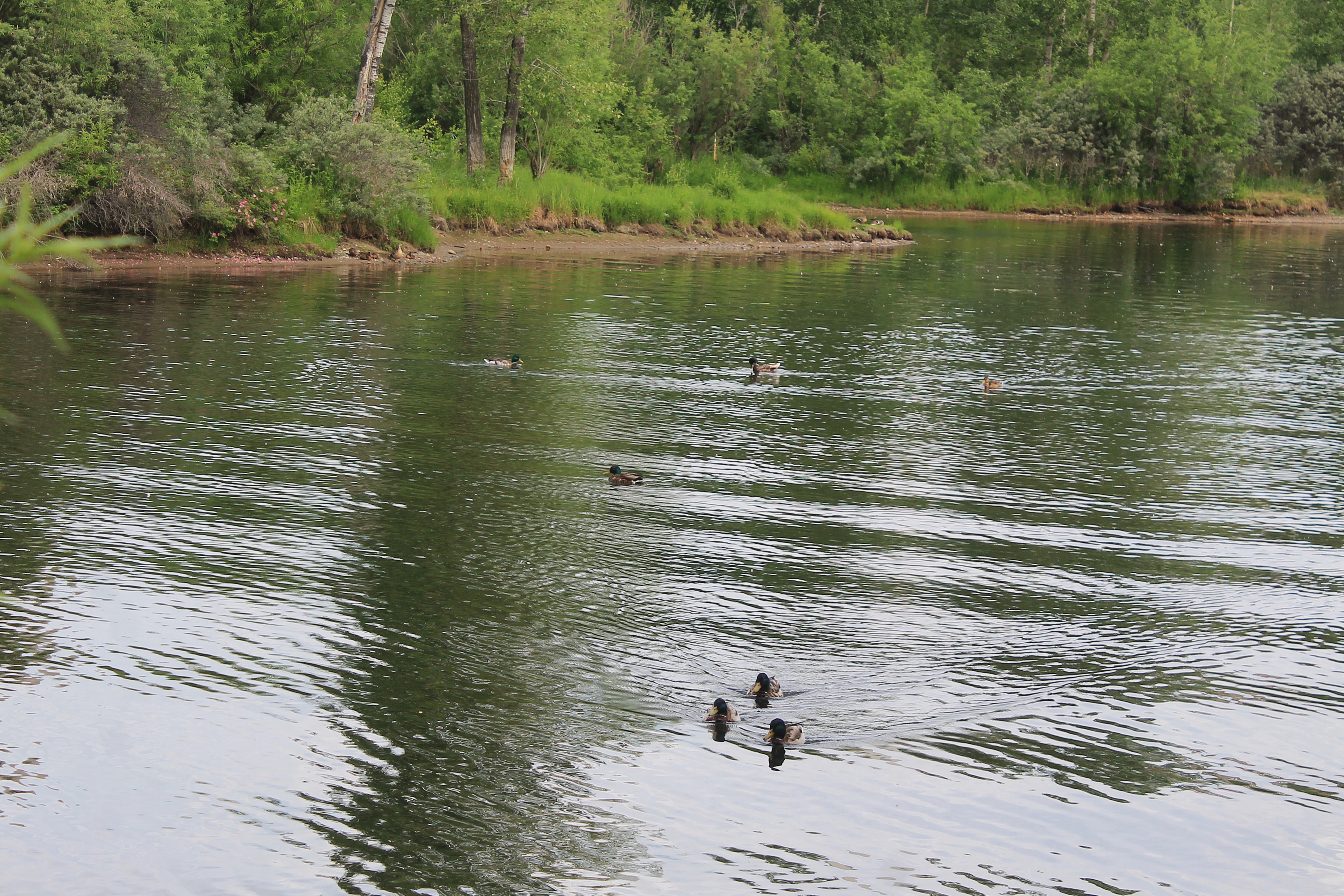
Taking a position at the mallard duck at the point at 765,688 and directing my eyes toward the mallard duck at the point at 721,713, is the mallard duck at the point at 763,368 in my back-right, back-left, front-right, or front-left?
back-right

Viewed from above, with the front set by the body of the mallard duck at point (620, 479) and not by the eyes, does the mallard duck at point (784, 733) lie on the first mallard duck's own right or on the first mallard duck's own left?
on the first mallard duck's own left

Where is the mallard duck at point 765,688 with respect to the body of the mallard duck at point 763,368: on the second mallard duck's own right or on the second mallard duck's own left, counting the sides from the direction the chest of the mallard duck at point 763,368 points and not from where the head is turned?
on the second mallard duck's own left

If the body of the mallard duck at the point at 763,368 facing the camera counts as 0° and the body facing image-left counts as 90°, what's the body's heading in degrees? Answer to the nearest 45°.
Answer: approximately 90°

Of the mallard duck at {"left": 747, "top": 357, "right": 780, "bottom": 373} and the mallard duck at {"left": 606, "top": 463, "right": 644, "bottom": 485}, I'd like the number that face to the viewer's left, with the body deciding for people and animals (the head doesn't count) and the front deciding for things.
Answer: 2

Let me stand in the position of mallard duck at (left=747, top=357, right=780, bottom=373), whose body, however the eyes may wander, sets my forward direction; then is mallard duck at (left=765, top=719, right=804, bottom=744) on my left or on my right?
on my left

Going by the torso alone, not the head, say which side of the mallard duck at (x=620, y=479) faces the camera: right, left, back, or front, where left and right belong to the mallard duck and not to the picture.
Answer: left

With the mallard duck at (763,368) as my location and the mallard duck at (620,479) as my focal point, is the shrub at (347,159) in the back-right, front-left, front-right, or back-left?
back-right

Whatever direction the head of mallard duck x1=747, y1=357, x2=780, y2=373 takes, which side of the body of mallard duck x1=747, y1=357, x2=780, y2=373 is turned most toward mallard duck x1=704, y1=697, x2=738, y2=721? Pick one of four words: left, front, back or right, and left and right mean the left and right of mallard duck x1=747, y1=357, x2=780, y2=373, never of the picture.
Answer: left

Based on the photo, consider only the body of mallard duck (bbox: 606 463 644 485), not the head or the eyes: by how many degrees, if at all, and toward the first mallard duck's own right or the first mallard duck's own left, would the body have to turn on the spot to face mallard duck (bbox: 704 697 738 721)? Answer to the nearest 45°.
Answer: approximately 90° to the first mallard duck's own left

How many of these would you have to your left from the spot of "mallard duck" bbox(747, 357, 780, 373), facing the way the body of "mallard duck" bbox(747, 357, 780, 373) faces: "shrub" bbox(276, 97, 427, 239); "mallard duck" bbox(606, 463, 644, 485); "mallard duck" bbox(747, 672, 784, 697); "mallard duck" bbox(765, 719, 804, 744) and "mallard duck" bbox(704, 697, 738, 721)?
4
